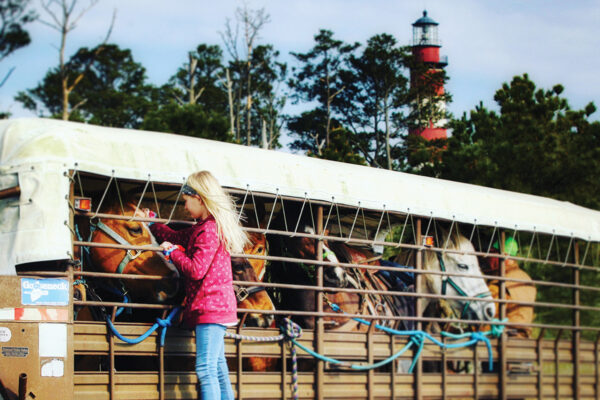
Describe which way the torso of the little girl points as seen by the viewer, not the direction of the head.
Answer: to the viewer's left

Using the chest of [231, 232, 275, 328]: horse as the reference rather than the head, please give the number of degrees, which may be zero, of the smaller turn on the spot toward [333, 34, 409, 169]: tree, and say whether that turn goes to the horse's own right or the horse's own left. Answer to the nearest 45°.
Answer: approximately 135° to the horse's own left

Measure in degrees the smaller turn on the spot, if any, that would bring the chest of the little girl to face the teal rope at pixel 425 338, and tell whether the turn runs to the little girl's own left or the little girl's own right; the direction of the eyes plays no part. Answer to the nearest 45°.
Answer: approximately 135° to the little girl's own right

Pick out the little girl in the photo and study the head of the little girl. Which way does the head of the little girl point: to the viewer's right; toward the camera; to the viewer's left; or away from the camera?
to the viewer's left

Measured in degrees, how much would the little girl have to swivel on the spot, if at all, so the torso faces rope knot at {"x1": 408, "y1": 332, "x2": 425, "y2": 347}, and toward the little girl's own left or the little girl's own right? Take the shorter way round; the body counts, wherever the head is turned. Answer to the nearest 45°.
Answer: approximately 135° to the little girl's own right

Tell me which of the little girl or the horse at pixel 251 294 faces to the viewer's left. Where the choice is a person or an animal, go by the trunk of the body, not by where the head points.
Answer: the little girl

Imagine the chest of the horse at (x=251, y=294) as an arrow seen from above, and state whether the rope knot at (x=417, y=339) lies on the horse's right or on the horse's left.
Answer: on the horse's left

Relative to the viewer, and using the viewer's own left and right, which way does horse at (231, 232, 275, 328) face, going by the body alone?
facing the viewer and to the right of the viewer
